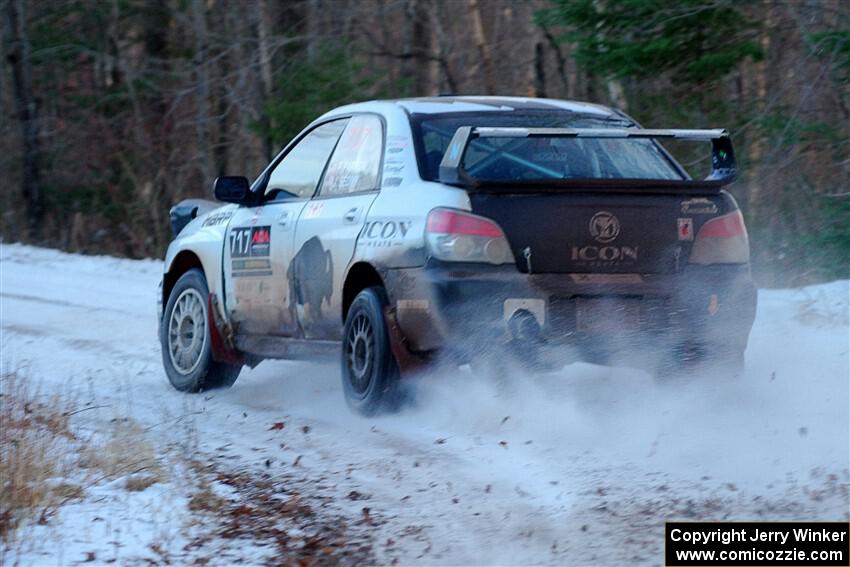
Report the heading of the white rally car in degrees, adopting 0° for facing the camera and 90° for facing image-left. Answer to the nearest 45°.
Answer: approximately 135°
